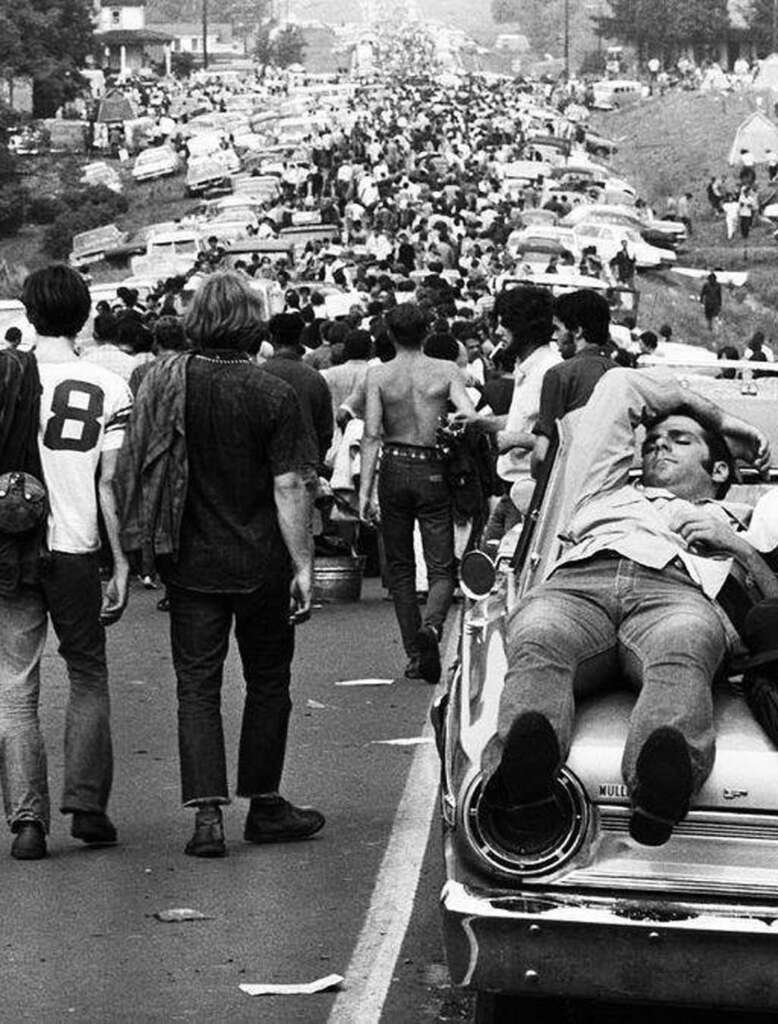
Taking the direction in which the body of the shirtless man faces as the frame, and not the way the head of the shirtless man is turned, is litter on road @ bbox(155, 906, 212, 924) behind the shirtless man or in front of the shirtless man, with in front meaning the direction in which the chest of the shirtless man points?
behind

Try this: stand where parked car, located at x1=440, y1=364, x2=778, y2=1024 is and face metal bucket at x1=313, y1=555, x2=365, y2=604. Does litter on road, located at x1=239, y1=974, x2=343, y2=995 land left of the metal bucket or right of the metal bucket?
left

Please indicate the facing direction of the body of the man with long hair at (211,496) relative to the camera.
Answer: away from the camera

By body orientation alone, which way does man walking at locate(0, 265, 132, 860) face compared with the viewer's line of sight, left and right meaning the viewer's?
facing away from the viewer

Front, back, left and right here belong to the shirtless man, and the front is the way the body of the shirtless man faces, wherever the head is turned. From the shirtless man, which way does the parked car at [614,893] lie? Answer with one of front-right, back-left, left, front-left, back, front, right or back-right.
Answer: back

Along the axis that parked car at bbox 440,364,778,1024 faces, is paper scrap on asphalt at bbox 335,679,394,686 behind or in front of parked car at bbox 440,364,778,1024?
in front

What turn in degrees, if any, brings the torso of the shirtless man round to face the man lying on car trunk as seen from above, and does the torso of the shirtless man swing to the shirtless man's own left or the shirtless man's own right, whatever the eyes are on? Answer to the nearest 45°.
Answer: approximately 180°

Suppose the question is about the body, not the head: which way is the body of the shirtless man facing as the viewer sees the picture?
away from the camera
